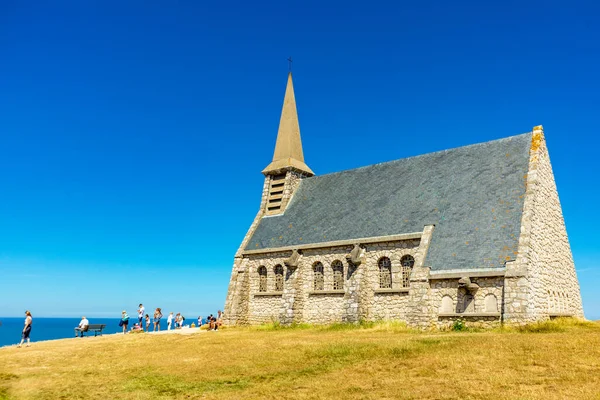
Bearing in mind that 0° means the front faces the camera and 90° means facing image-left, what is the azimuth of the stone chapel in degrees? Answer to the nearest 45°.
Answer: approximately 135°

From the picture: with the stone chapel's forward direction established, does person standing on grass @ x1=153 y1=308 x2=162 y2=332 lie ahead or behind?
ahead
